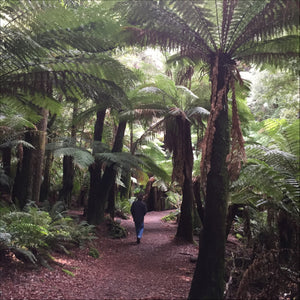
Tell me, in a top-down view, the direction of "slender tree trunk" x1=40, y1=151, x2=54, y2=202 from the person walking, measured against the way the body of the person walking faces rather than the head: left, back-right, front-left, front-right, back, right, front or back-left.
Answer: front-left

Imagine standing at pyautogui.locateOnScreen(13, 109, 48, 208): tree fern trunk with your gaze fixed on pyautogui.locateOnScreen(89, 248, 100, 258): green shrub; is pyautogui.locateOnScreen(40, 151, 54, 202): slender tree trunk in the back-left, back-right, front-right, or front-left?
back-left

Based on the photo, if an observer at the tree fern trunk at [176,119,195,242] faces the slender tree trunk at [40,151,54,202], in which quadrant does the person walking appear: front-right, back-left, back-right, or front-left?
front-left

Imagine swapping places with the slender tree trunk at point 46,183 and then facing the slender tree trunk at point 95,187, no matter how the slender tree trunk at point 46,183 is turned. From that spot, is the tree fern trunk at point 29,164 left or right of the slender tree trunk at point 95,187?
right

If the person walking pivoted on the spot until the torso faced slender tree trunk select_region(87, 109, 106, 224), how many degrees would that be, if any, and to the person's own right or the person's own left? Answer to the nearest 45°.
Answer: approximately 45° to the person's own left

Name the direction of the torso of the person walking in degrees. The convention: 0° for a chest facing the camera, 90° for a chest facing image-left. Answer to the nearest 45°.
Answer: approximately 180°

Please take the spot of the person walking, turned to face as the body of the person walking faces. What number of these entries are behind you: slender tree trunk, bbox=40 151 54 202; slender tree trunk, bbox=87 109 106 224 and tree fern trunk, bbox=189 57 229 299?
1

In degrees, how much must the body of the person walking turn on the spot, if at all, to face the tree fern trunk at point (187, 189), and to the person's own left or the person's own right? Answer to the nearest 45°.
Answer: approximately 90° to the person's own right

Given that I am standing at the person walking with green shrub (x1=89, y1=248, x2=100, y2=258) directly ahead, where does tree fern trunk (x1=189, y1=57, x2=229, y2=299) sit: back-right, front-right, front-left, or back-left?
front-left

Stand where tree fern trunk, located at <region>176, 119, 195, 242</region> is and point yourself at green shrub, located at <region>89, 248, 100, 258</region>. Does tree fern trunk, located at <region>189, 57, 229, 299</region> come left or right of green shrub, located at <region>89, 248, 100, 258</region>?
left

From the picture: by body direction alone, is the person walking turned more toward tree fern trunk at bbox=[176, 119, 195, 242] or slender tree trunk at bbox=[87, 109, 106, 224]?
the slender tree trunk

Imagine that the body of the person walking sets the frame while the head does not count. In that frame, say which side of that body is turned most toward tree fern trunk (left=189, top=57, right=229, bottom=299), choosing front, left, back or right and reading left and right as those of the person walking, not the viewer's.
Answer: back
